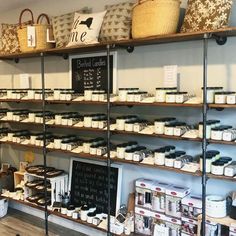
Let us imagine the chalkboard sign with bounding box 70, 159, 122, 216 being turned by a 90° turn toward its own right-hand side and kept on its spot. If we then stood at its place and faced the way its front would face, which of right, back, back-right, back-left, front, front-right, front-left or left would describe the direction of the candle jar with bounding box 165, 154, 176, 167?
back

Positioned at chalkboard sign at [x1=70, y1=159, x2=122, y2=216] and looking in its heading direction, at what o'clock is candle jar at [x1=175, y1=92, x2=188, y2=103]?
The candle jar is roughly at 9 o'clock from the chalkboard sign.

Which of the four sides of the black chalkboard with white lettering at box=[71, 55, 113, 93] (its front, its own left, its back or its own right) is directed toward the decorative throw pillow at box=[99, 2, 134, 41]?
left

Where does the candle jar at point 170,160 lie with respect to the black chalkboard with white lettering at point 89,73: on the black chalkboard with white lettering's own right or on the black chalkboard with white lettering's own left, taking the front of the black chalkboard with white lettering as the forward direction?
on the black chalkboard with white lettering's own left

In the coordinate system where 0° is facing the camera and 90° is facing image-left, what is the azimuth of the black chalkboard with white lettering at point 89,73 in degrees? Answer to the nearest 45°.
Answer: approximately 45°

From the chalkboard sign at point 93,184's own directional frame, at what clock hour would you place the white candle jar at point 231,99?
The white candle jar is roughly at 9 o'clock from the chalkboard sign.

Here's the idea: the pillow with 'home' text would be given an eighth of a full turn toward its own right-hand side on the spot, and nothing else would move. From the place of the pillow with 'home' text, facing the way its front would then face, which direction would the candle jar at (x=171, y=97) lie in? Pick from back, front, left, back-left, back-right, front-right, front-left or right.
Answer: back-left

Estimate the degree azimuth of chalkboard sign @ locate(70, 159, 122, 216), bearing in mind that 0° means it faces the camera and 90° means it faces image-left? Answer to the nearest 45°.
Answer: approximately 45°

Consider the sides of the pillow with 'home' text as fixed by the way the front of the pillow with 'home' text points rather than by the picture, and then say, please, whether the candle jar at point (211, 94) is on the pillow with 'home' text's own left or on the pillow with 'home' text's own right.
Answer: on the pillow with 'home' text's own left

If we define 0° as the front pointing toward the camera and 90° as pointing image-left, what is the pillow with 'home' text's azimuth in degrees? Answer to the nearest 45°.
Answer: approximately 45°
